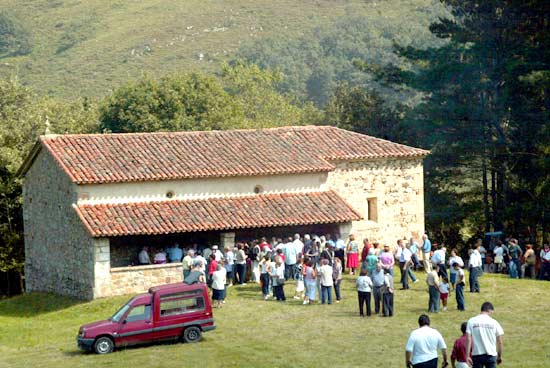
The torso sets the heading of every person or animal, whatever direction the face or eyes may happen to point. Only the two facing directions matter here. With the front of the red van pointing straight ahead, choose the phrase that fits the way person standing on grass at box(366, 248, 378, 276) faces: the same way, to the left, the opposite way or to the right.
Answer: to the right

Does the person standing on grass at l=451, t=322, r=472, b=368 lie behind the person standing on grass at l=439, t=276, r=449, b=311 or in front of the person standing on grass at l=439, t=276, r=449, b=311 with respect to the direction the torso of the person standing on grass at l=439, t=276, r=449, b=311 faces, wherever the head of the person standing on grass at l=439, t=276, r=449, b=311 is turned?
behind

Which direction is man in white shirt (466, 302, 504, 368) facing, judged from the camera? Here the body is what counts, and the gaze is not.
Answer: away from the camera

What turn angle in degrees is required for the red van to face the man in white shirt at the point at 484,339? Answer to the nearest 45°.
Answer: approximately 135° to its left

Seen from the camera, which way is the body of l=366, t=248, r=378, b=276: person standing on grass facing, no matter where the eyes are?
away from the camera

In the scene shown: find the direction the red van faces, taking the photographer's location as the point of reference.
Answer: facing to the left of the viewer

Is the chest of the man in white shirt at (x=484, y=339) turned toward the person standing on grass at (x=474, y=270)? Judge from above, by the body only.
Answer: yes

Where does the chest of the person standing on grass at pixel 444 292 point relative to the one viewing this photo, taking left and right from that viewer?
facing away from the viewer

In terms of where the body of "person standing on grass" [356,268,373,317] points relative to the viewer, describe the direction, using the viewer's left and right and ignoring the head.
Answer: facing away from the viewer

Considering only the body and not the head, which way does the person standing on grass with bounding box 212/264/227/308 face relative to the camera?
away from the camera

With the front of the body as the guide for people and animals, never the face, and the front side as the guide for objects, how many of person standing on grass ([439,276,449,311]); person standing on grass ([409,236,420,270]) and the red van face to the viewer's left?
2

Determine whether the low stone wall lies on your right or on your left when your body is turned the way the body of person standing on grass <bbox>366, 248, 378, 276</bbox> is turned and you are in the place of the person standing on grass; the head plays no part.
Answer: on your left

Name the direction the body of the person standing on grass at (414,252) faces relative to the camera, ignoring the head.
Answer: to the viewer's left

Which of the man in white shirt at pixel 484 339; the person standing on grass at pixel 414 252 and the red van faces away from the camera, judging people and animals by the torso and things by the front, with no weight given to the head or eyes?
the man in white shirt

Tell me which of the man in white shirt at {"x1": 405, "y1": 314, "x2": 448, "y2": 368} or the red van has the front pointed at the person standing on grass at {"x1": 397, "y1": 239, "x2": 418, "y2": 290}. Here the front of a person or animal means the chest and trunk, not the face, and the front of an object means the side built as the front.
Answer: the man in white shirt
